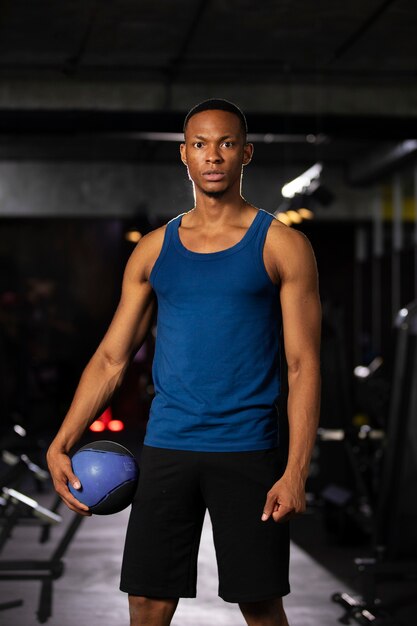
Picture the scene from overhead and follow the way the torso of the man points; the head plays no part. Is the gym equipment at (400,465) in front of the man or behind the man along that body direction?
behind

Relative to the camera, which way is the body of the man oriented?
toward the camera
